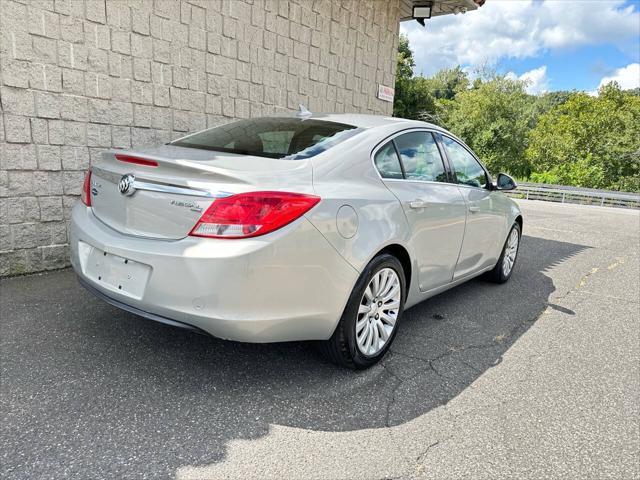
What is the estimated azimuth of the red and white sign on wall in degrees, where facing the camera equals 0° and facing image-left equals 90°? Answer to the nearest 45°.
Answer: approximately 315°

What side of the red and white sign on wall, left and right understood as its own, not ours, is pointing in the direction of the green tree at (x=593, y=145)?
left

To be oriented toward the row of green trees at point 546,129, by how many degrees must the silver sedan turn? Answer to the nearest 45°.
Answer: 0° — it already faces it

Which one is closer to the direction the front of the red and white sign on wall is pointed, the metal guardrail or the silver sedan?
the silver sedan

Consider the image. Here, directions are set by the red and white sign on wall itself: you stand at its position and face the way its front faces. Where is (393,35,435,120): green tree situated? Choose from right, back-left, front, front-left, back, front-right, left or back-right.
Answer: back-left

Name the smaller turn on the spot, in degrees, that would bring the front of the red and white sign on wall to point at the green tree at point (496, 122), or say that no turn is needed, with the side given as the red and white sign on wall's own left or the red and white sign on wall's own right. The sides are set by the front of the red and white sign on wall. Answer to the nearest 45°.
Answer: approximately 135° to the red and white sign on wall's own left

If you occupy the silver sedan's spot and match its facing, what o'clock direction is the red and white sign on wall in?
The red and white sign on wall is roughly at 11 o'clock from the silver sedan.

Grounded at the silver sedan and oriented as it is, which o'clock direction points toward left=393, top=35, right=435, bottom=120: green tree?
The green tree is roughly at 11 o'clock from the silver sedan.

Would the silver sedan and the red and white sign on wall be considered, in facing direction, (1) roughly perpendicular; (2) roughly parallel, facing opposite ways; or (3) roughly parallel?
roughly perpendicular

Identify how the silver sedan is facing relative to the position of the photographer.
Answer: facing away from the viewer and to the right of the viewer

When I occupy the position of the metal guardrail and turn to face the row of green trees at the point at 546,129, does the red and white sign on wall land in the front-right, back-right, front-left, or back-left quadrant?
back-left
